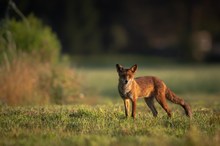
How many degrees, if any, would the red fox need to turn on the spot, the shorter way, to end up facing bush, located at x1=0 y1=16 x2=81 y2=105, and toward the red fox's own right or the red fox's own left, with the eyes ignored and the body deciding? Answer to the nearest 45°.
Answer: approximately 90° to the red fox's own right

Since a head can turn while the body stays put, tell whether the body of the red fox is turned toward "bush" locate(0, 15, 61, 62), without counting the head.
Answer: no

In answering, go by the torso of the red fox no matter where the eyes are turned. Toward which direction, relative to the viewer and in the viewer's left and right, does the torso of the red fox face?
facing the viewer and to the left of the viewer
